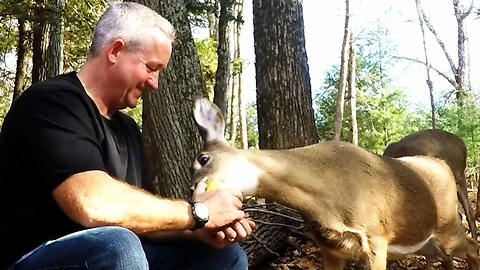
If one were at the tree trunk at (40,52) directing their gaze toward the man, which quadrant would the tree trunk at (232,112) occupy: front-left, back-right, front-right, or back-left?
back-left

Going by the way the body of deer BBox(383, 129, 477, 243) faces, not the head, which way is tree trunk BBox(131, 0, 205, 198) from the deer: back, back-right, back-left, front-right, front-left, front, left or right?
front-left

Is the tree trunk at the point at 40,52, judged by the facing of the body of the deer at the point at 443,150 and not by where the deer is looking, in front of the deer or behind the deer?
in front

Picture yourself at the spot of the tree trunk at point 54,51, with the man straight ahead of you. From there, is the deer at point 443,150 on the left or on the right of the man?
left

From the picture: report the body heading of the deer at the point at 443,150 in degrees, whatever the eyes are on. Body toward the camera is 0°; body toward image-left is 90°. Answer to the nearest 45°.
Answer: approximately 90°

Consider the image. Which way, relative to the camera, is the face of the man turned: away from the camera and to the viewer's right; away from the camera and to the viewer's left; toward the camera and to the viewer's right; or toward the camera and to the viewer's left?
toward the camera and to the viewer's right

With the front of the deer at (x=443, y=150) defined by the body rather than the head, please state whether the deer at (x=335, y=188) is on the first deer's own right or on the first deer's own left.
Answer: on the first deer's own left

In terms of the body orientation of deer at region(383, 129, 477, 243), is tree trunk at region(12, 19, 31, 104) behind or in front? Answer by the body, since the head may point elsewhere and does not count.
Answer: in front

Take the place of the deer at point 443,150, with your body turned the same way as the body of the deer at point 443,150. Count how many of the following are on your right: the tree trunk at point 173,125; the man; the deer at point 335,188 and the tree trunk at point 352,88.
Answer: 1

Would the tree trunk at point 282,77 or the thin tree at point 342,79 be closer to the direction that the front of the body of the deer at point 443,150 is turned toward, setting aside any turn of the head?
the tree trunk

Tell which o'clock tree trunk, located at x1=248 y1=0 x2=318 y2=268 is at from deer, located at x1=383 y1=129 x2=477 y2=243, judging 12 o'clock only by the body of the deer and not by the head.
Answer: The tree trunk is roughly at 11 o'clock from the deer.
